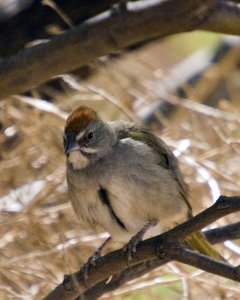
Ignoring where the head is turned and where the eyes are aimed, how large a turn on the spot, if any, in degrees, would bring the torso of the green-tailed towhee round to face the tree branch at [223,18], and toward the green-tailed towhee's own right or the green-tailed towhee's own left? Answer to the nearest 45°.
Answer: approximately 180°

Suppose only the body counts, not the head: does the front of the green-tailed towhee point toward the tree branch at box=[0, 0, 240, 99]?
no

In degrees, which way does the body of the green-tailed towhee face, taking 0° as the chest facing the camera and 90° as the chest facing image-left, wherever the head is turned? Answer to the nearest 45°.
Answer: approximately 45°
